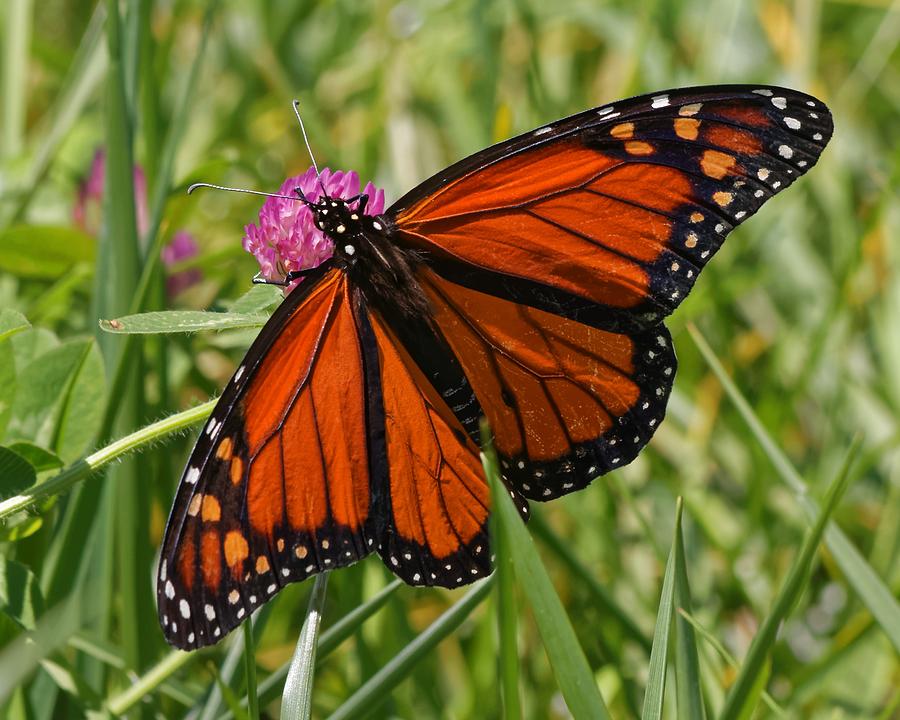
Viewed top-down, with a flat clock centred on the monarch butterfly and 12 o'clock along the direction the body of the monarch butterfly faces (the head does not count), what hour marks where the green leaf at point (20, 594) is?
The green leaf is roughly at 10 o'clock from the monarch butterfly.

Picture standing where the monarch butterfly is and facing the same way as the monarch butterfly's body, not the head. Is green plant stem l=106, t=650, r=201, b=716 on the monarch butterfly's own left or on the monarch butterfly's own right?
on the monarch butterfly's own left

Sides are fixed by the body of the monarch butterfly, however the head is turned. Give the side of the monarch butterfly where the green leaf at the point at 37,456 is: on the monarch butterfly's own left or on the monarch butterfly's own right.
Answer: on the monarch butterfly's own left

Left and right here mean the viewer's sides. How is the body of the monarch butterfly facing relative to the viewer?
facing away from the viewer and to the left of the viewer
